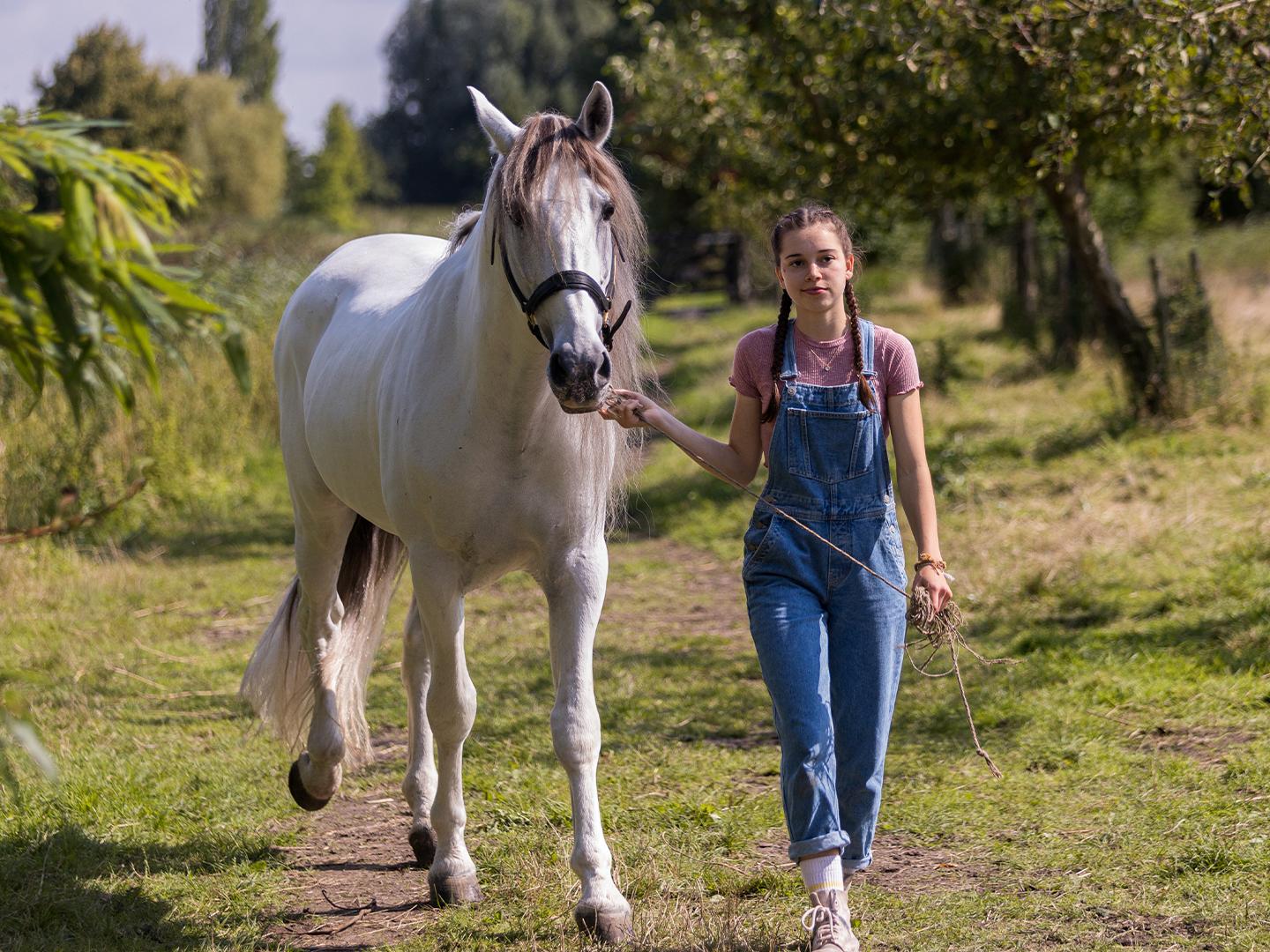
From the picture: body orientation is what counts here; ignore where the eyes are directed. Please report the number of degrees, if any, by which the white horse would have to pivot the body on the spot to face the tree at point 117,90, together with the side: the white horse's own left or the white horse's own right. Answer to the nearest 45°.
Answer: approximately 135° to the white horse's own left

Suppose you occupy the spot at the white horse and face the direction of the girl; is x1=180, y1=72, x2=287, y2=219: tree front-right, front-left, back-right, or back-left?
back-left

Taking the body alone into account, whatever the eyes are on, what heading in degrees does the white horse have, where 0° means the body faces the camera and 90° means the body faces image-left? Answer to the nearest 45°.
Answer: approximately 315°

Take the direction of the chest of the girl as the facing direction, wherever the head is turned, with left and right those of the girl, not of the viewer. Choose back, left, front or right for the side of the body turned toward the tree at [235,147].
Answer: back

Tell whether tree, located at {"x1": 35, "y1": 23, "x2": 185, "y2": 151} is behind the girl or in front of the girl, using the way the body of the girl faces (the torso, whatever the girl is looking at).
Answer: behind

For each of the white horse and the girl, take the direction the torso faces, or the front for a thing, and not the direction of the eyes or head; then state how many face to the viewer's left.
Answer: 0

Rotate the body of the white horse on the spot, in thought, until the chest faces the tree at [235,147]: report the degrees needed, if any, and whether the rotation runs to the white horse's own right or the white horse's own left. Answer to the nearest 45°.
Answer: approximately 135° to the white horse's own left
